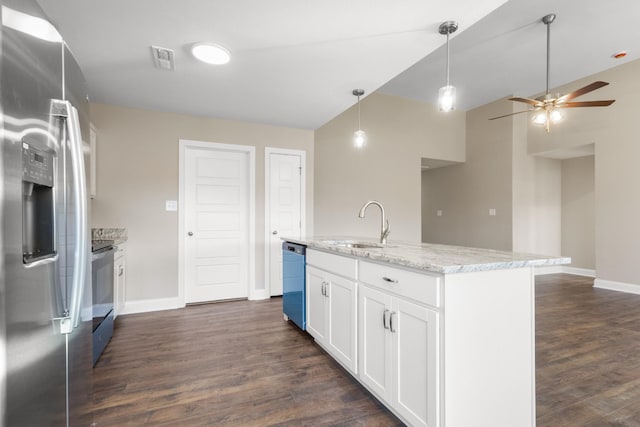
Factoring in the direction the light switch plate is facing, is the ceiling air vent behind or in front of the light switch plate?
in front

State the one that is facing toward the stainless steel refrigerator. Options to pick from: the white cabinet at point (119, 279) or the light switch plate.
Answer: the light switch plate

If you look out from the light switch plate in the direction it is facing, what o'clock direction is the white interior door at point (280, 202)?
The white interior door is roughly at 9 o'clock from the light switch plate.

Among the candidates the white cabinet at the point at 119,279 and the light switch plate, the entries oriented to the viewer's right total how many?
1

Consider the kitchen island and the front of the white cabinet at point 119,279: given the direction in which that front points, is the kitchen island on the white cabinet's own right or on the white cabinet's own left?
on the white cabinet's own right

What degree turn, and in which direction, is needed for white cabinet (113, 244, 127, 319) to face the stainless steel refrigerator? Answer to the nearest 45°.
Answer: approximately 90° to its right

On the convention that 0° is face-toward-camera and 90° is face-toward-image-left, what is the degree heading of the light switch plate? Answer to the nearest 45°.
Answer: approximately 0°

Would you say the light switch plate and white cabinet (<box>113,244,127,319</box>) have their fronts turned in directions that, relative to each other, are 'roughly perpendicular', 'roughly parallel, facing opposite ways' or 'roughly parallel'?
roughly perpendicular

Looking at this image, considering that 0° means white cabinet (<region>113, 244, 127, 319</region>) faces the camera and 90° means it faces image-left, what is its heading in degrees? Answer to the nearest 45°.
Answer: approximately 270°
